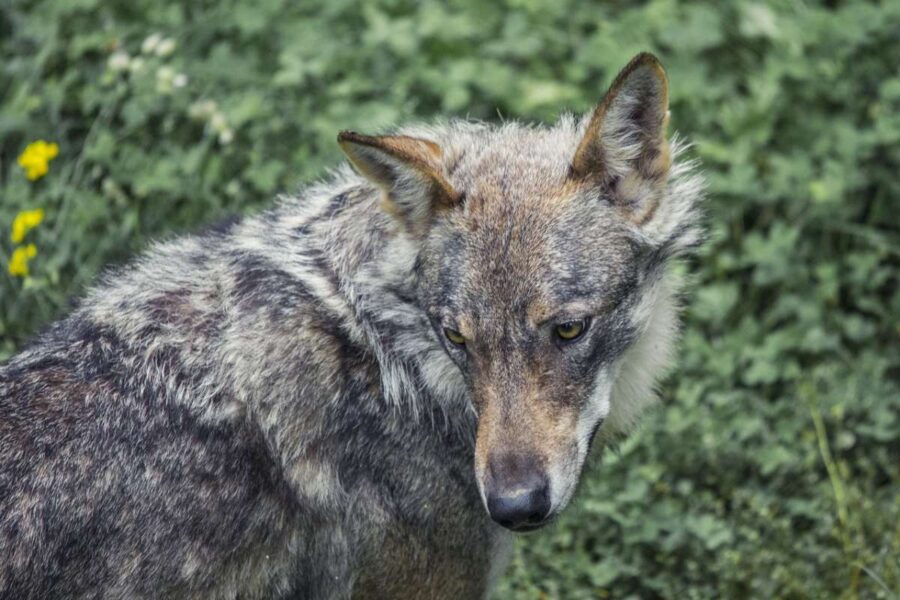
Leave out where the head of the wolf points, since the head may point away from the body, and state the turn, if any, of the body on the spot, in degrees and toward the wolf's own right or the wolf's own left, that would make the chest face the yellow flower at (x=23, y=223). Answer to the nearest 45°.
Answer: approximately 180°

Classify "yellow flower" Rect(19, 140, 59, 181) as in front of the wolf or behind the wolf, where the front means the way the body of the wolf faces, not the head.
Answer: behind
